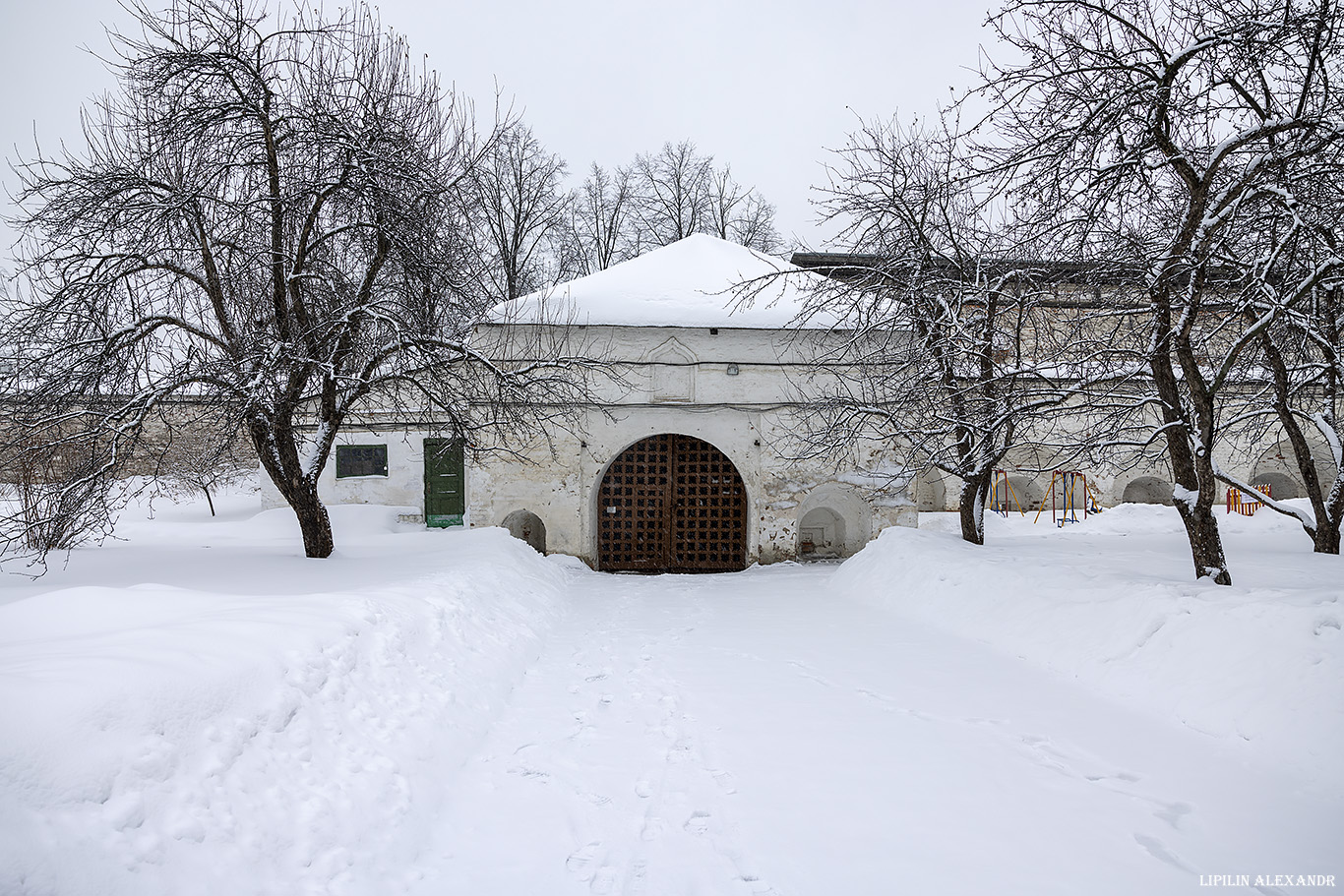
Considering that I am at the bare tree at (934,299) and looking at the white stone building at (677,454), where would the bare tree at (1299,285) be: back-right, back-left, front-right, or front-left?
back-left

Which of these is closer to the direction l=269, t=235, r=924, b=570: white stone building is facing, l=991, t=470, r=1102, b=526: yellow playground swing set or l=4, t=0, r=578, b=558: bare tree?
the bare tree

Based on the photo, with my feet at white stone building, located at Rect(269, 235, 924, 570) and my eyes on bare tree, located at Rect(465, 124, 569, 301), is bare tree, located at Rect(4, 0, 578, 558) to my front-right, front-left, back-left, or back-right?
back-left

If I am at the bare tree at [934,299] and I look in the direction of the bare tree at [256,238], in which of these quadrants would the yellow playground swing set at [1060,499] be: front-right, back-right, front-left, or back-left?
back-right

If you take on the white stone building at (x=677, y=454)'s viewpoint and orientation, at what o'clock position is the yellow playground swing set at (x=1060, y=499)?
The yellow playground swing set is roughly at 8 o'clock from the white stone building.

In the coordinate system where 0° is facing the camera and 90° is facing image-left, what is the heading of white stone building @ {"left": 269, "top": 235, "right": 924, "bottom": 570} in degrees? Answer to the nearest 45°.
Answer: approximately 0°

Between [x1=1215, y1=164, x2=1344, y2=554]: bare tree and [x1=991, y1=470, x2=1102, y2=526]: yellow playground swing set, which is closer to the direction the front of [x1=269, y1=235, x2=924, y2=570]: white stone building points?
the bare tree

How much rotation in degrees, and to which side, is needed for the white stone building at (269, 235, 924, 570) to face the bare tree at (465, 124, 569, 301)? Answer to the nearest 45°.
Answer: approximately 180°

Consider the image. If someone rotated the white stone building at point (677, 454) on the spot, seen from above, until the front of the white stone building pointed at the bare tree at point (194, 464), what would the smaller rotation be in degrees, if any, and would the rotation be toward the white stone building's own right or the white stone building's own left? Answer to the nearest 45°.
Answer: approximately 135° to the white stone building's own right

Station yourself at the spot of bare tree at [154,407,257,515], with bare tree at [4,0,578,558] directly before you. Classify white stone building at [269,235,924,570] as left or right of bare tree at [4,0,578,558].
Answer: left

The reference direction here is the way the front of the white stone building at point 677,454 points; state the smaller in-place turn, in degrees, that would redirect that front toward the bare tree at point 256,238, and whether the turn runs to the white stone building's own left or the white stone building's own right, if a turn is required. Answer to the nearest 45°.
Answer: approximately 45° to the white stone building's own right

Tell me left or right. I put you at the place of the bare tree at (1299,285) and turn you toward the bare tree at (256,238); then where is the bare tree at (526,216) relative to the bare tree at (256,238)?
right

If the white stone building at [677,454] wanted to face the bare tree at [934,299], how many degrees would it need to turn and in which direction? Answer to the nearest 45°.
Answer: approximately 45° to its left
